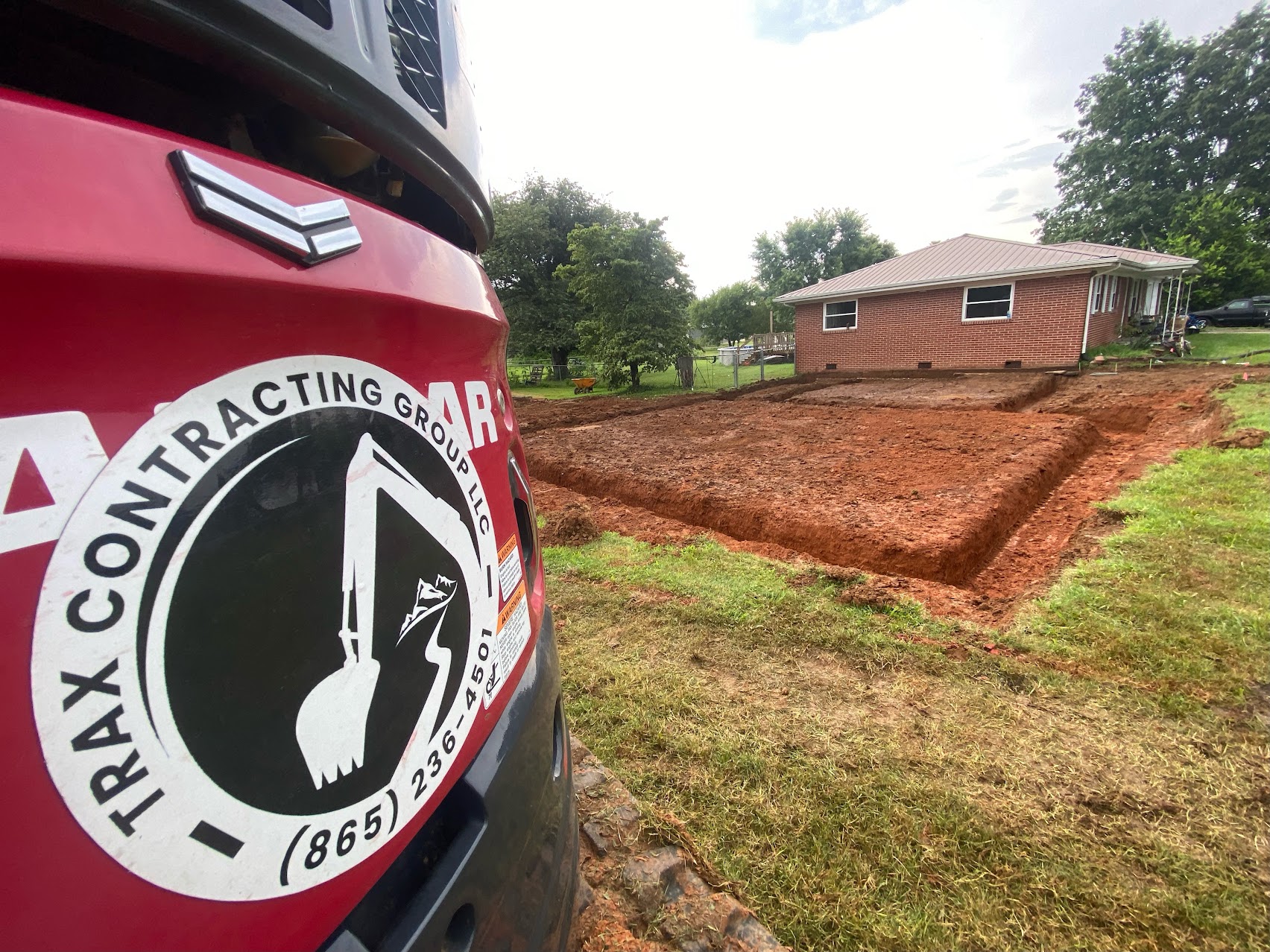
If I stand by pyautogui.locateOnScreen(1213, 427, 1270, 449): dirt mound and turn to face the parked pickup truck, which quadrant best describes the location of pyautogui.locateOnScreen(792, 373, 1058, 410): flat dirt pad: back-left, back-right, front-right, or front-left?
front-left

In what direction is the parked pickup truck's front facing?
to the viewer's left

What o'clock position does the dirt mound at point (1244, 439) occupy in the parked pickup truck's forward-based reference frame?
The dirt mound is roughly at 9 o'clock from the parked pickup truck.

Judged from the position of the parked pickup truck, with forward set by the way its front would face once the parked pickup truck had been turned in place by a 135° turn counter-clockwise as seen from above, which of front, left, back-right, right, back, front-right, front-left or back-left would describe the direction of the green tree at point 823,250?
back-right

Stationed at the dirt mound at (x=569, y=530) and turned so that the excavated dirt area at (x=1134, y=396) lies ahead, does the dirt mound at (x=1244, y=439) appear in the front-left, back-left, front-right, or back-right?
front-right

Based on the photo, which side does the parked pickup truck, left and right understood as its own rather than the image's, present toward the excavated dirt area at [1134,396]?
left

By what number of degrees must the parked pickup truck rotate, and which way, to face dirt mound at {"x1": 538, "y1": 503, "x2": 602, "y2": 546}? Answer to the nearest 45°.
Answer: approximately 90° to its left

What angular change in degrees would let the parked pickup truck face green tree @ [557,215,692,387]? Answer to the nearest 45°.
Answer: approximately 45° to its left

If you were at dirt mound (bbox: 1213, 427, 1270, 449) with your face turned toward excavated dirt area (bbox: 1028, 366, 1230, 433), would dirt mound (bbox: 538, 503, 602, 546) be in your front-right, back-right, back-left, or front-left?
back-left

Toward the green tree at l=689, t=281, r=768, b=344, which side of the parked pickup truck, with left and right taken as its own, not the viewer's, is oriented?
front

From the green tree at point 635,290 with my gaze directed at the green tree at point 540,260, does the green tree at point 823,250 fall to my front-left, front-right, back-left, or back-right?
front-right

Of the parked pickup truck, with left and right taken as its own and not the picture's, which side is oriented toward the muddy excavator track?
left
